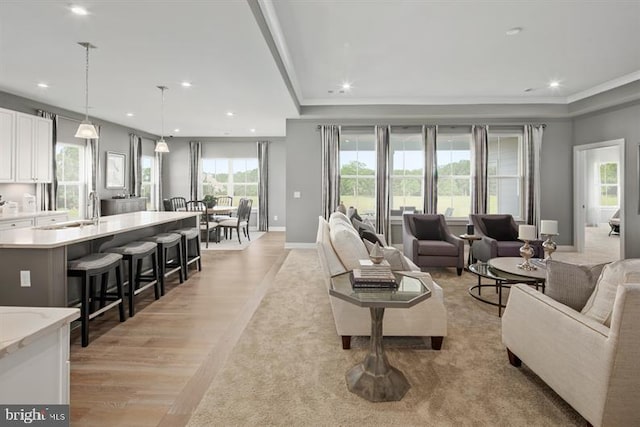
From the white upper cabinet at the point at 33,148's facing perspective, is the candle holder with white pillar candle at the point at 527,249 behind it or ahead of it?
ahead

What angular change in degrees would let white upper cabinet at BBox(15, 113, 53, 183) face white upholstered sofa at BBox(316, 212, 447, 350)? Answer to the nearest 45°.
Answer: approximately 45° to its right

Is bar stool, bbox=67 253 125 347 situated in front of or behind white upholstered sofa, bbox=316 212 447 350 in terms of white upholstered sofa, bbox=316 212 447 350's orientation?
behind

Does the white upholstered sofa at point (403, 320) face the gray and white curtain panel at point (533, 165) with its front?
no

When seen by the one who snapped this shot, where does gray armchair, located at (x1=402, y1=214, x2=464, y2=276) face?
facing the viewer and to the right of the viewer

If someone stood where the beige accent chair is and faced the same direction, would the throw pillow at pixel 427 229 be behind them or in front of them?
in front

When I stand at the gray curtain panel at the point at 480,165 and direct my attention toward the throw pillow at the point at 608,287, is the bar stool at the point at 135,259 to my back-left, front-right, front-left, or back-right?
front-right

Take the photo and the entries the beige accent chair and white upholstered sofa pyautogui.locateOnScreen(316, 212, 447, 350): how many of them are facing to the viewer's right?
1

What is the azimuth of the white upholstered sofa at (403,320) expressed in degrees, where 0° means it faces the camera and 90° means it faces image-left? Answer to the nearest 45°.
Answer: approximately 270°
